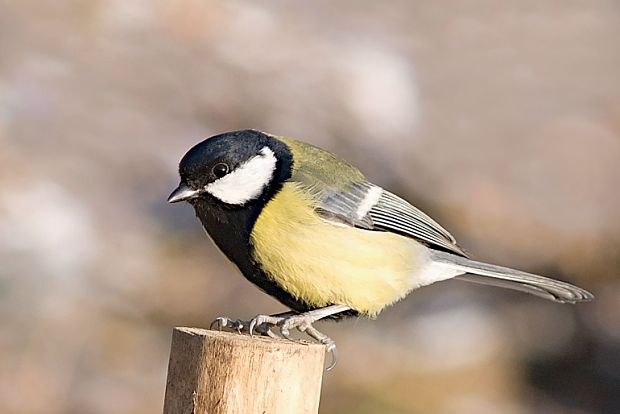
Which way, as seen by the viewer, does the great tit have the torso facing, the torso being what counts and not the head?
to the viewer's left
